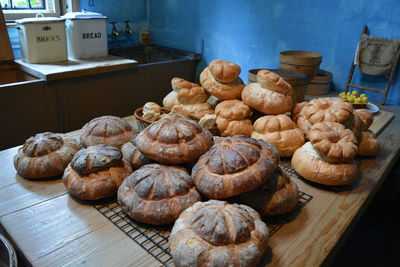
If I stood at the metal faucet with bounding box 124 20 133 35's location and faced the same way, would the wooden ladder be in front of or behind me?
in front

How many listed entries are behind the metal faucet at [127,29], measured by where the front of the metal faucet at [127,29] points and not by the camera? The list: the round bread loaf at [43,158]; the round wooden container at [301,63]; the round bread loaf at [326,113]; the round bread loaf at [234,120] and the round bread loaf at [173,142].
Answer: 0

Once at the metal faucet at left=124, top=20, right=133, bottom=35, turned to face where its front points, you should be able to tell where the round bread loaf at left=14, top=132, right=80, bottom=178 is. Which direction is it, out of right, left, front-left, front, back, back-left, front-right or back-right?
front-right

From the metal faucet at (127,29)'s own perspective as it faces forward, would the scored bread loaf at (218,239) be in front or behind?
in front

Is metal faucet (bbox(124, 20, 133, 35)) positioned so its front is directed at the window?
no

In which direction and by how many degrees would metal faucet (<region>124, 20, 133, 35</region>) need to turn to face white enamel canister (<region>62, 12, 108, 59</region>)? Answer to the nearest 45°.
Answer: approximately 90° to its right

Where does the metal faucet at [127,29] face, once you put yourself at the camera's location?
facing the viewer and to the right of the viewer

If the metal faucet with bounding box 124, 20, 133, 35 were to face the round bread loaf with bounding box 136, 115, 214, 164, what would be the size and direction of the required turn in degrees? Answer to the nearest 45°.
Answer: approximately 45° to its right

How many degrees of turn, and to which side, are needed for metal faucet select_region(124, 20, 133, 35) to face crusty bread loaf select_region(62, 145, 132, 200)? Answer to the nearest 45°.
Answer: approximately 45° to its right
